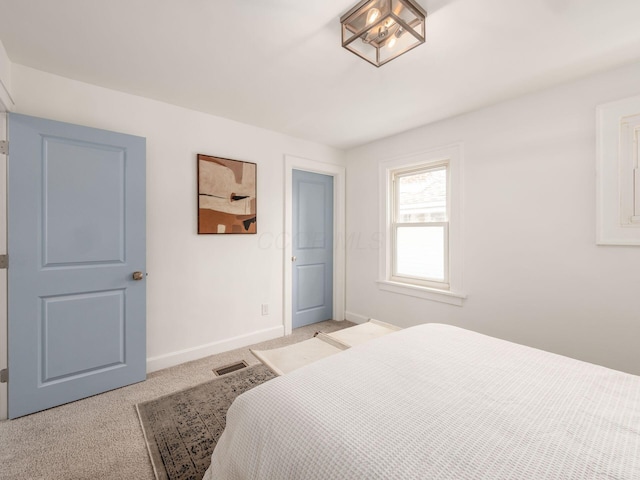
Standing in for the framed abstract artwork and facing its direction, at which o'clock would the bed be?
The bed is roughly at 1 o'clock from the framed abstract artwork.

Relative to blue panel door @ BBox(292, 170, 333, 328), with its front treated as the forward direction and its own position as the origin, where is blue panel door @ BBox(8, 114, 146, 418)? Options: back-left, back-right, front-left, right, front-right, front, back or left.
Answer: right

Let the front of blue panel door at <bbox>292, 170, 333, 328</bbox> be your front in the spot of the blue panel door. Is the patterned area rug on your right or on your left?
on your right

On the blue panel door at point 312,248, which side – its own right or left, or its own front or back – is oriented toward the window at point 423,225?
front

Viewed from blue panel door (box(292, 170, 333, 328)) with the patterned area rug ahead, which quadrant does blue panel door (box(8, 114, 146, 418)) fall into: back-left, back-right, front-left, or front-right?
front-right

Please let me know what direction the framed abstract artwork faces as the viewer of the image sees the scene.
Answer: facing the viewer and to the right of the viewer

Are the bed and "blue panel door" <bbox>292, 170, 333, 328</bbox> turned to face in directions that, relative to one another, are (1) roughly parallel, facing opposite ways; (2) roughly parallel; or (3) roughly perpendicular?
roughly parallel, facing opposite ways

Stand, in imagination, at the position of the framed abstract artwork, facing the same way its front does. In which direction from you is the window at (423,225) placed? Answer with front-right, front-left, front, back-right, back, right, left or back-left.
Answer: front-left

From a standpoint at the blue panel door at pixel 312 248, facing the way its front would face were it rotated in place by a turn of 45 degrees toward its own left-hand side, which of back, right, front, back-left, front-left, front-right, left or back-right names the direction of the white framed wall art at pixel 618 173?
front-right

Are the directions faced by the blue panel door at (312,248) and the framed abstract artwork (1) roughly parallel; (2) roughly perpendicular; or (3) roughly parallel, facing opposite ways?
roughly parallel

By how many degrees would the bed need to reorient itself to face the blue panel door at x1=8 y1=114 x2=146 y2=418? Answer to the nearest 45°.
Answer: approximately 45° to its left

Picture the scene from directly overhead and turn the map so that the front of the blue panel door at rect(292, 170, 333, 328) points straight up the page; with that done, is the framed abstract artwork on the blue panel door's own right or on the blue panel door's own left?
on the blue panel door's own right

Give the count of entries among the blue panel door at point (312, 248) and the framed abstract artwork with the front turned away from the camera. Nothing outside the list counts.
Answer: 0

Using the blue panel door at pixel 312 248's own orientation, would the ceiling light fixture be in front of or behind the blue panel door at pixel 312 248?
in front

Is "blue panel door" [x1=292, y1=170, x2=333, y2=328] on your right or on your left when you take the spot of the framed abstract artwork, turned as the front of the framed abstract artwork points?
on your left
